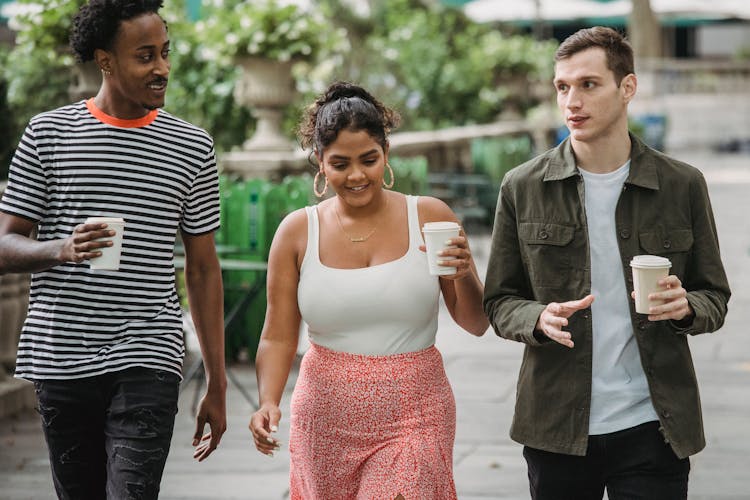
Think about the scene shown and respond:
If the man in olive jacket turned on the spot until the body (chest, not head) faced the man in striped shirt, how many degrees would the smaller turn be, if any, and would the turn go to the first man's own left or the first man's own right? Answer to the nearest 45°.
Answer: approximately 90° to the first man's own right

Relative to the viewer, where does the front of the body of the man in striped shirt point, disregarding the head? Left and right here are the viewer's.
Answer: facing the viewer

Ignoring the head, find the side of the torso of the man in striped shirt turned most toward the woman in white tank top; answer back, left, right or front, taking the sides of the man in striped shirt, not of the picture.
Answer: left

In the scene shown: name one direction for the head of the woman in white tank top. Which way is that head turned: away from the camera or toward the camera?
toward the camera

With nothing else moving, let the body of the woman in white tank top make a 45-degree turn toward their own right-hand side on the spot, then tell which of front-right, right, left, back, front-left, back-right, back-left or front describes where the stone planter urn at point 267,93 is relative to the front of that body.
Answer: back-right

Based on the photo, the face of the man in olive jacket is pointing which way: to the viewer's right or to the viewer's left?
to the viewer's left

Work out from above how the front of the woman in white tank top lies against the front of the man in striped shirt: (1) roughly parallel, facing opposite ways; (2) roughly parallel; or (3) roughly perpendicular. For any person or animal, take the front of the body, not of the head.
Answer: roughly parallel

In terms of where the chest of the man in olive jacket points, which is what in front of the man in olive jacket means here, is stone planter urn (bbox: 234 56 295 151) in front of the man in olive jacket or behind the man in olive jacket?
behind

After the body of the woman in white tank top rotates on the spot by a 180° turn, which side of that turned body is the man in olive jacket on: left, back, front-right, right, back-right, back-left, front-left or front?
right

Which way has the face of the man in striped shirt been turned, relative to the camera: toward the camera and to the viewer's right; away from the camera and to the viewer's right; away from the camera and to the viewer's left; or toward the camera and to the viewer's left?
toward the camera and to the viewer's right
